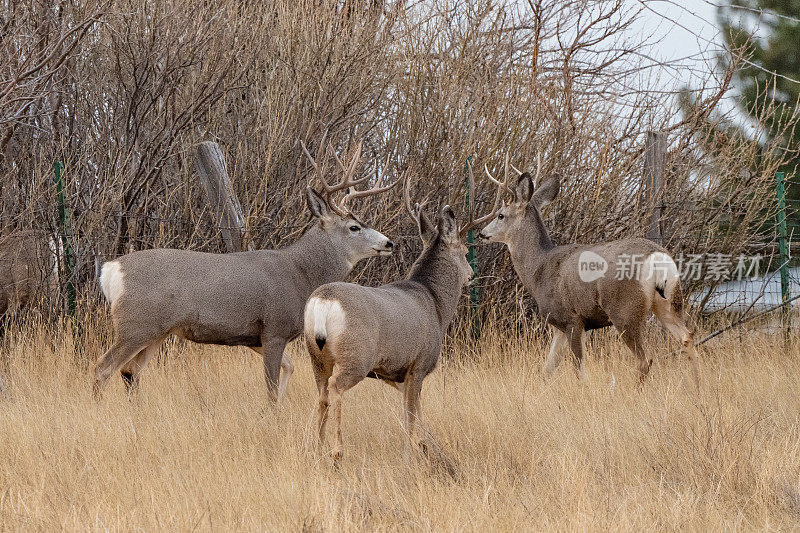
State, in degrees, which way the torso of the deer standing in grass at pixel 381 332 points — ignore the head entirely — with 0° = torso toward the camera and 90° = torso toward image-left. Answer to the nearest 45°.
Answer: approximately 225°

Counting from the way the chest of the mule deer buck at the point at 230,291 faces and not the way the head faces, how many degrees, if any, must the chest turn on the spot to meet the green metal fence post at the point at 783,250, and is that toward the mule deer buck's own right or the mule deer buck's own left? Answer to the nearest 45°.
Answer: approximately 45° to the mule deer buck's own left

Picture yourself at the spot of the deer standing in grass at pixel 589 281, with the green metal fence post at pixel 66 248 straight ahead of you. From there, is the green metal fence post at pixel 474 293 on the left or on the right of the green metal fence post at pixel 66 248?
right

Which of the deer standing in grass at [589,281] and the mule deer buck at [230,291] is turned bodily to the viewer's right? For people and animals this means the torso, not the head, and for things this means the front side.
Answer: the mule deer buck

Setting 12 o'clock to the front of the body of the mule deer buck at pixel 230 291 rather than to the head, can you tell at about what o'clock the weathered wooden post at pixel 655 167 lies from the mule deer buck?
The weathered wooden post is roughly at 11 o'clock from the mule deer buck.

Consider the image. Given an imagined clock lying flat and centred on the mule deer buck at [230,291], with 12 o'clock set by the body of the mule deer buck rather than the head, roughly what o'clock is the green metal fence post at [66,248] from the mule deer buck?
The green metal fence post is roughly at 8 o'clock from the mule deer buck.

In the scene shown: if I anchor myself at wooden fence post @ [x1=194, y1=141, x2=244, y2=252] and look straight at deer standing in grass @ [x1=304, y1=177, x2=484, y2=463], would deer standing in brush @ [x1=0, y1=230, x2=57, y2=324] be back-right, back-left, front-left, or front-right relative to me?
back-right

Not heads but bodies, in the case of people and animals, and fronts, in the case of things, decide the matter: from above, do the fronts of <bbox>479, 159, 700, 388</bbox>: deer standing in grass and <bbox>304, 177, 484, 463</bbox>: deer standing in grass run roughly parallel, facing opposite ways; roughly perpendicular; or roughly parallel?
roughly perpendicular

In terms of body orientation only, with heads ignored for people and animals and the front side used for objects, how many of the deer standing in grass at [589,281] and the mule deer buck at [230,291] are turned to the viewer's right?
1

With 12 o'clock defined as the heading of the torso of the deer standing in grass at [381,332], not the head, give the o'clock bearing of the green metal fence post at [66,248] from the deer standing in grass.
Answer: The green metal fence post is roughly at 9 o'clock from the deer standing in grass.

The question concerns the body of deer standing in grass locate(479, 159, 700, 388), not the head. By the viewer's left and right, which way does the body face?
facing away from the viewer and to the left of the viewer

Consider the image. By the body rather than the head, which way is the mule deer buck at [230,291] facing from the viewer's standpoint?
to the viewer's right

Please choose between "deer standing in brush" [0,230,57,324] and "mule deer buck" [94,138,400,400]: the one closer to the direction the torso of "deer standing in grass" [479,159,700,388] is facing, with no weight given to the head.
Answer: the deer standing in brush
